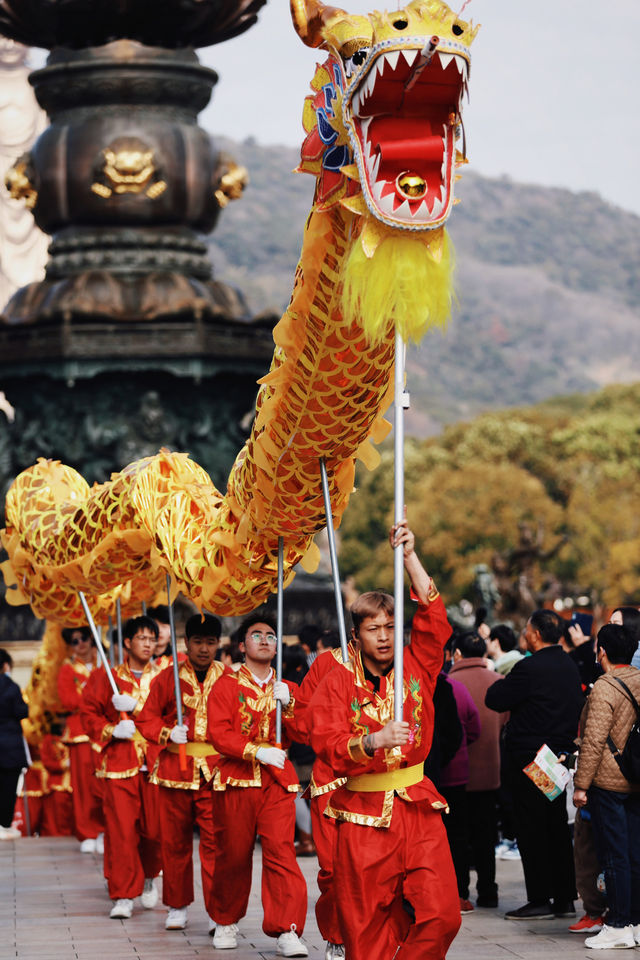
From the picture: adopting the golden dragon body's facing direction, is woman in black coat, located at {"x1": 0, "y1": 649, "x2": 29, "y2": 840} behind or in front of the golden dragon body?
behind

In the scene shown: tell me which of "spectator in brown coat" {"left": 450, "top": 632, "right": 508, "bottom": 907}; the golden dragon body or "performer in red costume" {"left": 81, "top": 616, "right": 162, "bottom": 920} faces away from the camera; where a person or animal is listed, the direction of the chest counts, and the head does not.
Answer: the spectator in brown coat

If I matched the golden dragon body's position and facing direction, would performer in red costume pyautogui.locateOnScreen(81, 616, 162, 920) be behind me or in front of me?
behind

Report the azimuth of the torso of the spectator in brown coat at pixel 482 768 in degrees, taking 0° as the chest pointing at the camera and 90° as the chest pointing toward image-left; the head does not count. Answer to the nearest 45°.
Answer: approximately 180°

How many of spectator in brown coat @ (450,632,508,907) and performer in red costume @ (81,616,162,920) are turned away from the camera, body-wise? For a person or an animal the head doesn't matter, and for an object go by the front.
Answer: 1

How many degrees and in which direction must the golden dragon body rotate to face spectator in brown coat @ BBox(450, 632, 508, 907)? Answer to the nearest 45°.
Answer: approximately 135° to its left

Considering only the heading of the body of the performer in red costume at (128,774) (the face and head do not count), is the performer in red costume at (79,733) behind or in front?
behind

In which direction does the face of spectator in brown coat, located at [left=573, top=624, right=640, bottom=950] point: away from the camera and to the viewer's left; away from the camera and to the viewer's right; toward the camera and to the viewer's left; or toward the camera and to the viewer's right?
away from the camera and to the viewer's left

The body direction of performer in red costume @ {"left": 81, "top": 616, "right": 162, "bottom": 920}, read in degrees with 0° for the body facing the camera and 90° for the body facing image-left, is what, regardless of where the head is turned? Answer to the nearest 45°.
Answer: approximately 315°

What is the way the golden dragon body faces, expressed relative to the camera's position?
facing the viewer and to the right of the viewer

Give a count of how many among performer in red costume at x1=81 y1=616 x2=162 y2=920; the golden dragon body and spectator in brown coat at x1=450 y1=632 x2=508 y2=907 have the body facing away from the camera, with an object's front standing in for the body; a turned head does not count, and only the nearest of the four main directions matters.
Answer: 1
